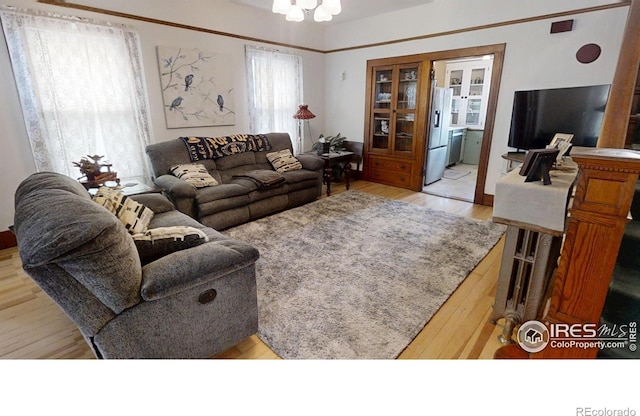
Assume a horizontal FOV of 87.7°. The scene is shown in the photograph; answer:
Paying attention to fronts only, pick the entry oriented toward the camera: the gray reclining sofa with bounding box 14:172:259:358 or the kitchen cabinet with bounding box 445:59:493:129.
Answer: the kitchen cabinet

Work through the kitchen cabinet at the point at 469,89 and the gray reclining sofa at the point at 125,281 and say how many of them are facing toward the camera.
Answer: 1

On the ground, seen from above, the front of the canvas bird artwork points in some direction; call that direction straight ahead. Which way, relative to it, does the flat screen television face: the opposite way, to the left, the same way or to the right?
to the right

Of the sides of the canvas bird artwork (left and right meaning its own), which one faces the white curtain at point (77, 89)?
right

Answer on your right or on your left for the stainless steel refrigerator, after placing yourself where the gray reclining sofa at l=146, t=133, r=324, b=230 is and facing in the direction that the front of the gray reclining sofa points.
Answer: on your left

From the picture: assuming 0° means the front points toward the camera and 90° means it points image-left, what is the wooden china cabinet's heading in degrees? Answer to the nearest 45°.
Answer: approximately 45°

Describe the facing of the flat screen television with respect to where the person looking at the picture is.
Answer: facing the viewer

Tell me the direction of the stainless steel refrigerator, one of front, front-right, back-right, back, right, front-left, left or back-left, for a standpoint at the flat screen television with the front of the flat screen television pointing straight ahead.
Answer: back-right

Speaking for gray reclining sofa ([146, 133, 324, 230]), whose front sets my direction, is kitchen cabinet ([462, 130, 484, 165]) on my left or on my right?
on my left

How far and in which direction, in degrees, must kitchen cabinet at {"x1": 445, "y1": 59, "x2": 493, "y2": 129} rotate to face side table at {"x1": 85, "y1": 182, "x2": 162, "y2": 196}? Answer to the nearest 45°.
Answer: approximately 45° to its right

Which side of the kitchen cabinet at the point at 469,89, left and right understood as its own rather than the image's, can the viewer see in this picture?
front

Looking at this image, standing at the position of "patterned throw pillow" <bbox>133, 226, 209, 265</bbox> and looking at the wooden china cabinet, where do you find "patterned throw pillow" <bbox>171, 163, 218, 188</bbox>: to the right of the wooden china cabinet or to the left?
left
